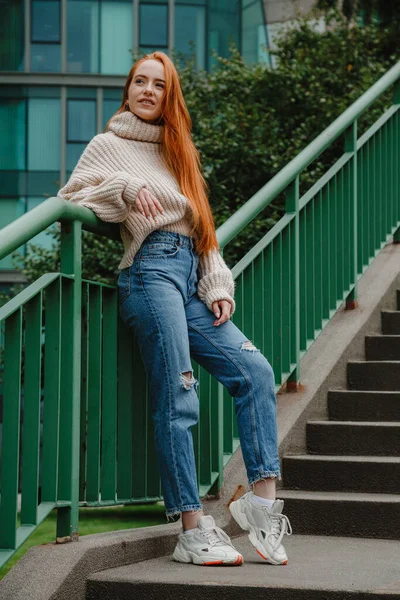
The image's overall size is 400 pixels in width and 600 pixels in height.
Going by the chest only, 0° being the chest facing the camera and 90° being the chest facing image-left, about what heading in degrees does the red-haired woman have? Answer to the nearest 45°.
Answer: approximately 315°
